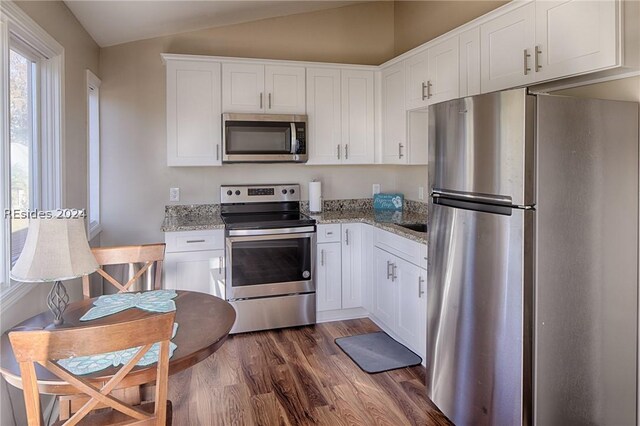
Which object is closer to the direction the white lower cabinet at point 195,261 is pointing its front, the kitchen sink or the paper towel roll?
the kitchen sink

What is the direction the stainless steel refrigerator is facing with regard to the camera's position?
facing the viewer and to the left of the viewer

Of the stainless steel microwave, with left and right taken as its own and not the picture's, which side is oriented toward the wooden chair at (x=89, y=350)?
front

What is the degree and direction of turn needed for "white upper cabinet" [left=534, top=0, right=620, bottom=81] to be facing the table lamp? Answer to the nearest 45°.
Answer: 0° — it already faces it

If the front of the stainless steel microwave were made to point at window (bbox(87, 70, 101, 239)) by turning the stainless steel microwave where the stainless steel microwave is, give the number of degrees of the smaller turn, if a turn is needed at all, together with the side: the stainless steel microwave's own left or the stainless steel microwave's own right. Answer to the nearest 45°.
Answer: approximately 90° to the stainless steel microwave's own right

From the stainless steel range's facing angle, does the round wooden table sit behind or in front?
in front

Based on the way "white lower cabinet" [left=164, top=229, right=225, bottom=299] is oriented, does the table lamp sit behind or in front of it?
in front

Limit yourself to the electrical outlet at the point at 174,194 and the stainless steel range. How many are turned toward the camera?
2
